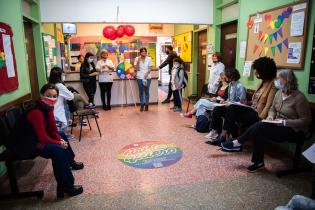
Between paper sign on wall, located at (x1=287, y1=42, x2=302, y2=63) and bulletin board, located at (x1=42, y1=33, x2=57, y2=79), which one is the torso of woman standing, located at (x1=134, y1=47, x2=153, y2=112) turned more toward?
the paper sign on wall

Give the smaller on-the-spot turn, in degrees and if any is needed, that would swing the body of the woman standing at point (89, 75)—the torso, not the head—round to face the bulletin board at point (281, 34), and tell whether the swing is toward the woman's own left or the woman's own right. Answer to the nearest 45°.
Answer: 0° — they already face it

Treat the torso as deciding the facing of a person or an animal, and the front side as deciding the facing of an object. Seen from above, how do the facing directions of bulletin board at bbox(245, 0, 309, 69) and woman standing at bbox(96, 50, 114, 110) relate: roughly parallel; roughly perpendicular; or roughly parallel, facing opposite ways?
roughly perpendicular

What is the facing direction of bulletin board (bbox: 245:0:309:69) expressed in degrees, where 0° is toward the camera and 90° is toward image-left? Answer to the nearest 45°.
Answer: approximately 45°

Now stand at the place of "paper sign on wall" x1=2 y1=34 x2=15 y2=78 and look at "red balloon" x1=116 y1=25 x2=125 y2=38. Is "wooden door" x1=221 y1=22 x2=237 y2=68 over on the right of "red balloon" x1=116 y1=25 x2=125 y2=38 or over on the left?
right

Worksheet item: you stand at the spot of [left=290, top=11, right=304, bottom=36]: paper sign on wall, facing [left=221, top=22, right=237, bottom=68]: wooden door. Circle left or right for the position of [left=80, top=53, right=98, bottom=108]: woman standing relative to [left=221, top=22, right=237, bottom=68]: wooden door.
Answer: left

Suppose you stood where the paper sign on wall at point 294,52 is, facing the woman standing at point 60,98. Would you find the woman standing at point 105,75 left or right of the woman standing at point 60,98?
right

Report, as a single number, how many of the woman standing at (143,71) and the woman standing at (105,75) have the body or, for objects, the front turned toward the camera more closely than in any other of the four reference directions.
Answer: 2
